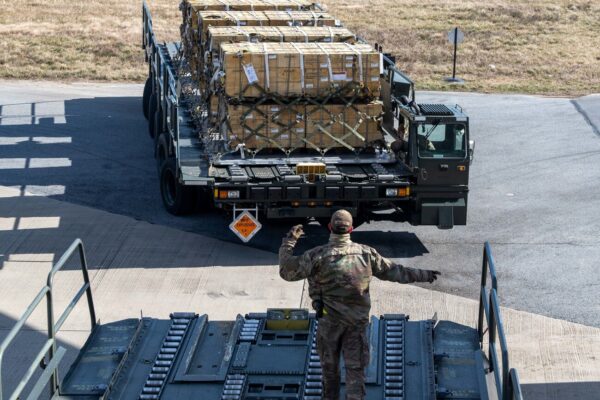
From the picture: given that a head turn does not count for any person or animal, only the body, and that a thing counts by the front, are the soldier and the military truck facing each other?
yes

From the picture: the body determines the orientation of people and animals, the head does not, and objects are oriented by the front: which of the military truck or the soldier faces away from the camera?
the soldier

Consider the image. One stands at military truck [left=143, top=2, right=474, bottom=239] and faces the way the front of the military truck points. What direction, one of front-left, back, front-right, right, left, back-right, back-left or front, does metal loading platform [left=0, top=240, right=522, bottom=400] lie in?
front

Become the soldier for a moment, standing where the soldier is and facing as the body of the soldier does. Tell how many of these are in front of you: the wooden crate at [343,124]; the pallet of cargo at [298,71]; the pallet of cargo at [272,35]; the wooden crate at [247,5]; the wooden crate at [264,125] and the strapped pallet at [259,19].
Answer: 6

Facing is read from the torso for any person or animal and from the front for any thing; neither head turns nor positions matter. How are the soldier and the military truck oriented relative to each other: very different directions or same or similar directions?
very different directions

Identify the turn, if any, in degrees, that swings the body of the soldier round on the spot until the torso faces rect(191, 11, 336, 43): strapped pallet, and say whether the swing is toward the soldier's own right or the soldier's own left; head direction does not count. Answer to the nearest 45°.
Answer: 0° — they already face it

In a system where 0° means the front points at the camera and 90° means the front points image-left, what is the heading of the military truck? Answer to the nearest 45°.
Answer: approximately 0°

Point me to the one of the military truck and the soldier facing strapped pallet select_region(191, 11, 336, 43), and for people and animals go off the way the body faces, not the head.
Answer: the soldier

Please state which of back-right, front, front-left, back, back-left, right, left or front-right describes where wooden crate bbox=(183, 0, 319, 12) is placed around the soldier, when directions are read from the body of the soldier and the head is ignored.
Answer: front

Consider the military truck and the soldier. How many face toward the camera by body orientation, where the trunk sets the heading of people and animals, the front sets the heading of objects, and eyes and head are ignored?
1

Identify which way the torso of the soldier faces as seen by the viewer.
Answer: away from the camera

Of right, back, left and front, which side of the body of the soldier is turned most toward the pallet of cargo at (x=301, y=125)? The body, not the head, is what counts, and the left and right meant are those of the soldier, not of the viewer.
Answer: front

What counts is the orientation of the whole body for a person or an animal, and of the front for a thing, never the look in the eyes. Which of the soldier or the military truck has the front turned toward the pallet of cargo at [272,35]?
the soldier

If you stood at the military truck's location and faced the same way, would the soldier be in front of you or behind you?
in front
